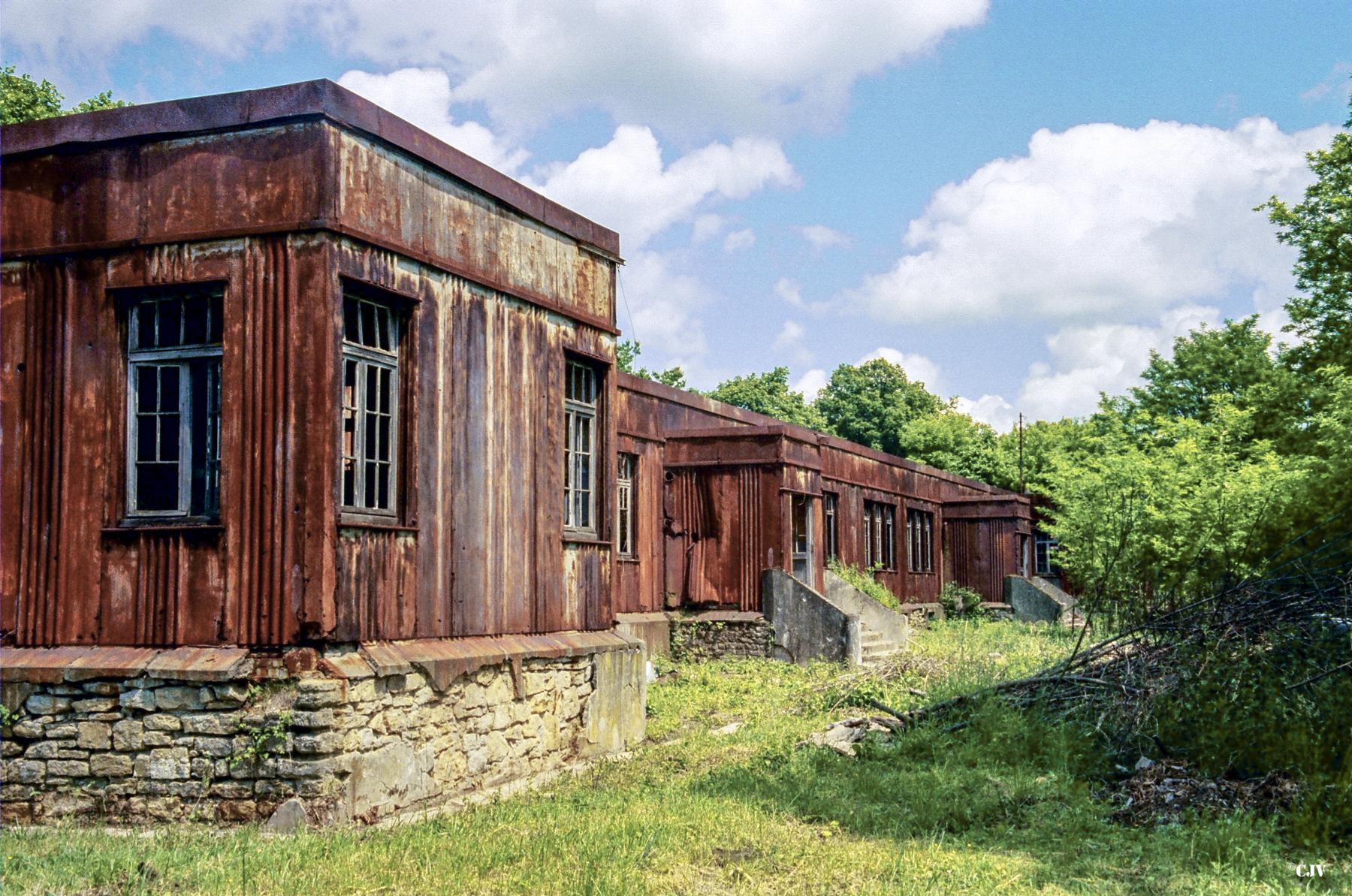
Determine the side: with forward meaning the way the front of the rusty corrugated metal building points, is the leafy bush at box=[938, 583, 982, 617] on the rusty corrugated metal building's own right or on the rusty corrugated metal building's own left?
on the rusty corrugated metal building's own left

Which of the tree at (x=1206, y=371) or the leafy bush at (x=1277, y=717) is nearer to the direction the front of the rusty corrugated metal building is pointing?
the leafy bush

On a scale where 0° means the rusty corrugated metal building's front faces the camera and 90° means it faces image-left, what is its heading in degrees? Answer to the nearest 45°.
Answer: approximately 315°

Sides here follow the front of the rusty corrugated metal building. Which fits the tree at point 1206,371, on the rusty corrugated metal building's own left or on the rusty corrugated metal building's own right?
on the rusty corrugated metal building's own left
